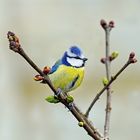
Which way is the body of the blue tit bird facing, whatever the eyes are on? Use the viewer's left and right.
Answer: facing the viewer and to the right of the viewer
